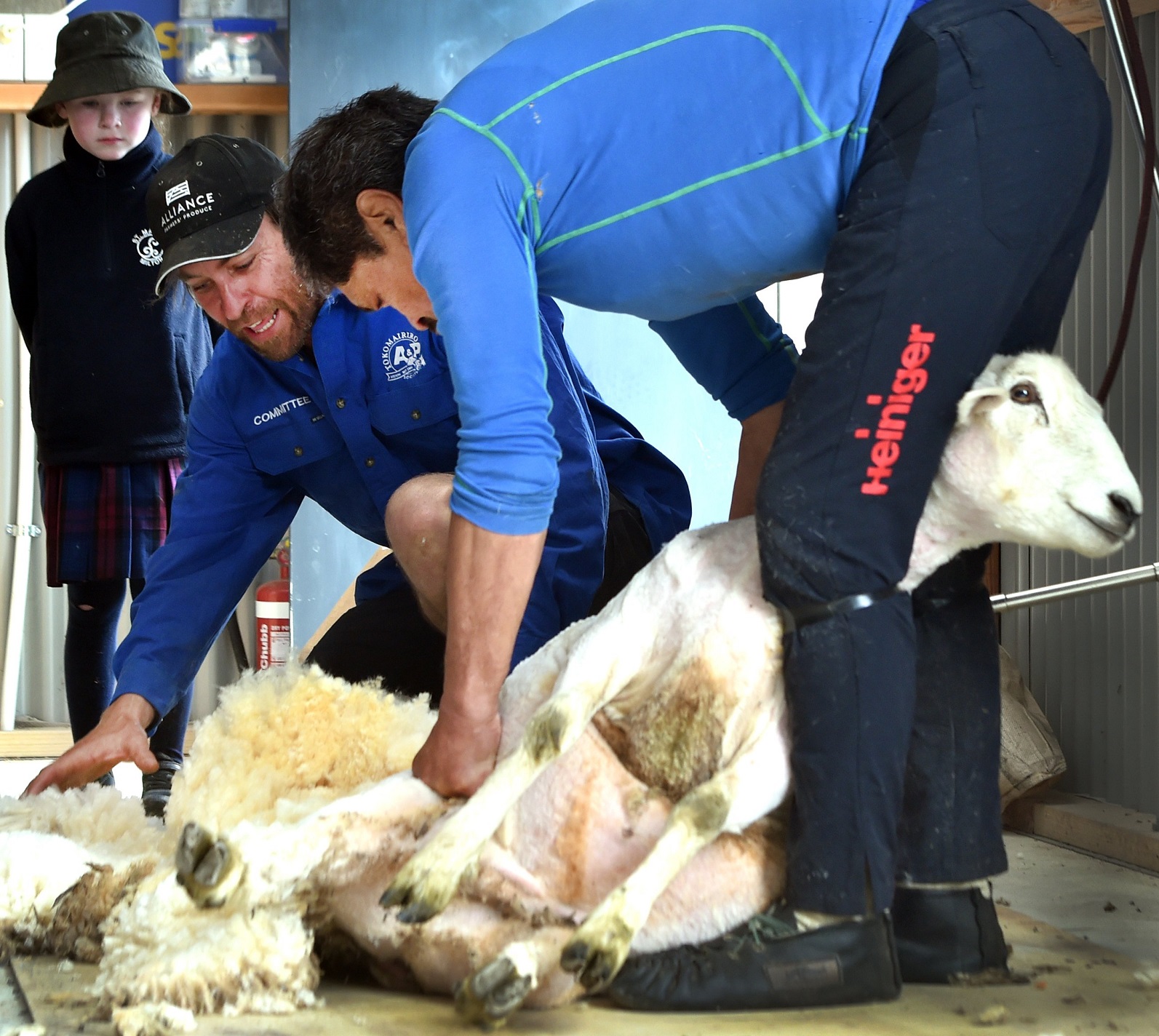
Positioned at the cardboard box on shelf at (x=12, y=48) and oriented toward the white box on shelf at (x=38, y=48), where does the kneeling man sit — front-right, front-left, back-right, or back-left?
front-right

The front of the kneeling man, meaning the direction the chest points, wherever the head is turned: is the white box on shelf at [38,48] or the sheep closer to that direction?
the sheep

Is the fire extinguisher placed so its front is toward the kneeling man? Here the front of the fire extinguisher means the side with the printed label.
yes

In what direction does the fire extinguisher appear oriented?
toward the camera

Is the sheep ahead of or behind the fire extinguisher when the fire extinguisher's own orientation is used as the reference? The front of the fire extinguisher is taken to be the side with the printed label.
ahead
